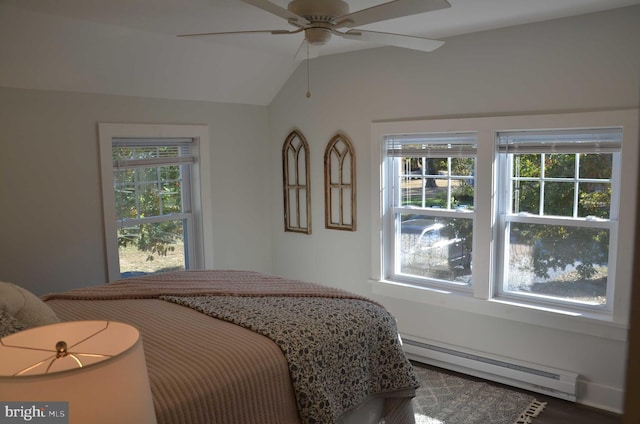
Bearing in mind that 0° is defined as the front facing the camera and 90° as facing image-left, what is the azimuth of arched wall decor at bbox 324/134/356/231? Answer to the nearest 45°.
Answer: approximately 45°

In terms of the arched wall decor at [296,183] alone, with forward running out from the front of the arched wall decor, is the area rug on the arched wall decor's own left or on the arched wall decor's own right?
on the arched wall decor's own left

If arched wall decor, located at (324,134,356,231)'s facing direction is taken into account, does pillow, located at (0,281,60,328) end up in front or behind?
in front

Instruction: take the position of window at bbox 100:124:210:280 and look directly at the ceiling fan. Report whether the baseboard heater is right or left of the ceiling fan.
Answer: left

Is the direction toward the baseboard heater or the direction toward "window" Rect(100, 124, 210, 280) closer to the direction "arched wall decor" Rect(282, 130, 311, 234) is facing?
the window

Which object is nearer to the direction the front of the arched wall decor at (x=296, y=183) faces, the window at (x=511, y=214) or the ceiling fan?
the ceiling fan

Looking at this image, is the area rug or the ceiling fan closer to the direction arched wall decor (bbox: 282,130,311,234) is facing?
the ceiling fan

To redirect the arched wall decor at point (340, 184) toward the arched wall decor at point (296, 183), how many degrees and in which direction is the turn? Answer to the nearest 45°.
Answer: approximately 90° to its right

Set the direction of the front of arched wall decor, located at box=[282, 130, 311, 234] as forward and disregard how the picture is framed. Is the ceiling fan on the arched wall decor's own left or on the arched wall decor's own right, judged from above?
on the arched wall decor's own left

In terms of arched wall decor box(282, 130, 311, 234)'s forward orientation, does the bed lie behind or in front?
in front

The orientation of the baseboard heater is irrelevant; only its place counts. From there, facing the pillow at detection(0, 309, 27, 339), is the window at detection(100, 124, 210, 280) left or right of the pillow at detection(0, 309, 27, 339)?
right

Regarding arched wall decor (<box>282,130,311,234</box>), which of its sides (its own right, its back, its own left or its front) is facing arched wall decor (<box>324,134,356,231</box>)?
left

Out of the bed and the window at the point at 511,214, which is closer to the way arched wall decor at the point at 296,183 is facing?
the bed
